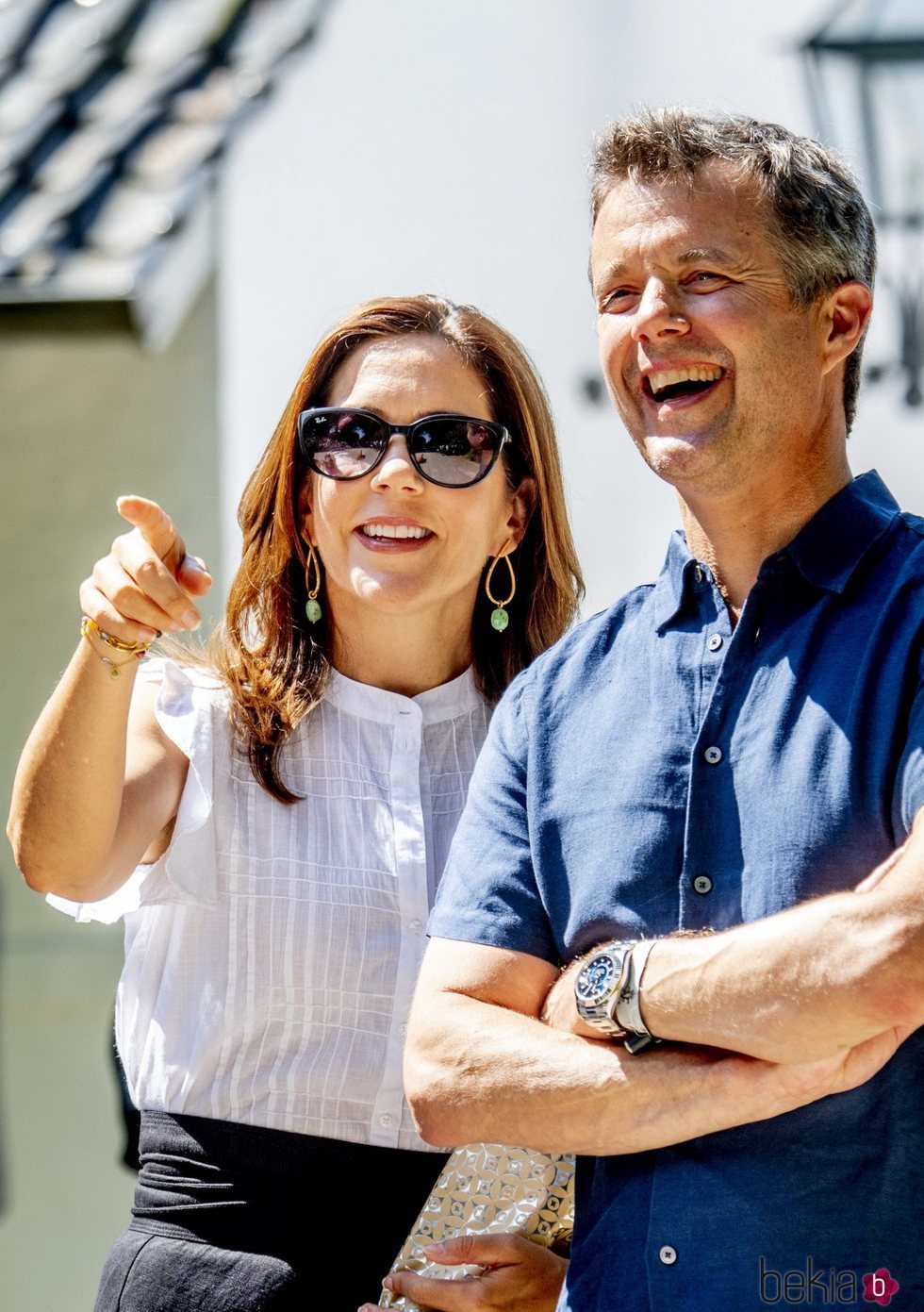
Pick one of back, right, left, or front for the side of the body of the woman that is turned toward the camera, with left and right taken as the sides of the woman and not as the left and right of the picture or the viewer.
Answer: front

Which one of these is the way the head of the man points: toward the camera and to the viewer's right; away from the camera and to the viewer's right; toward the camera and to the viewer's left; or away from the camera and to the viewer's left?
toward the camera and to the viewer's left

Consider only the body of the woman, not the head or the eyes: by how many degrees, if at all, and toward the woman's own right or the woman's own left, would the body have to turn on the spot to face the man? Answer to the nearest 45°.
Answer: approximately 45° to the woman's own left
